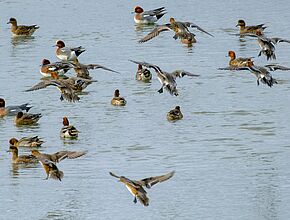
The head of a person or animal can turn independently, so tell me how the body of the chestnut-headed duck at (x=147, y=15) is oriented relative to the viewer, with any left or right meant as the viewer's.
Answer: facing to the left of the viewer

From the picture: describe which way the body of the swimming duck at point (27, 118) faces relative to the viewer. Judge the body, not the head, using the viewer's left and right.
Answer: facing to the left of the viewer

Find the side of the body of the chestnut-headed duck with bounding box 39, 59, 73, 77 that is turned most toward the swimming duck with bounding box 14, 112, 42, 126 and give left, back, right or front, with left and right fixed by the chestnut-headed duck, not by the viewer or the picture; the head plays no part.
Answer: left

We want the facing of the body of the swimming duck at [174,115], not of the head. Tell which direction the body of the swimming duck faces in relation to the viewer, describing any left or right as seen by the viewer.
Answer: facing away from the viewer and to the right of the viewer

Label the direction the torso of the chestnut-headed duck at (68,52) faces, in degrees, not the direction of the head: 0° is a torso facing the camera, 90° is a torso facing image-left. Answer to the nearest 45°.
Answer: approximately 90°

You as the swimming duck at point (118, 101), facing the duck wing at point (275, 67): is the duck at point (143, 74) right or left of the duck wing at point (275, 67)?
left

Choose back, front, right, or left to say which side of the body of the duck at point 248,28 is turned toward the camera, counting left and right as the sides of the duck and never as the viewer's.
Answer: left

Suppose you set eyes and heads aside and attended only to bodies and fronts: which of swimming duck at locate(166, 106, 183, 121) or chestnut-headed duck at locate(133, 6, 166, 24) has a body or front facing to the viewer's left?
the chestnut-headed duck

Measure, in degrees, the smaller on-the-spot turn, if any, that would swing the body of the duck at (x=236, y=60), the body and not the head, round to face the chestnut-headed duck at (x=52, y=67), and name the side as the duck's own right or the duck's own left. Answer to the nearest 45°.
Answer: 0° — it already faces it

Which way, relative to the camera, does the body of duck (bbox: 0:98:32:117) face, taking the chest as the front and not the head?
to the viewer's left
